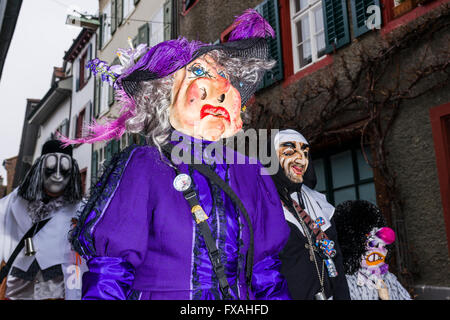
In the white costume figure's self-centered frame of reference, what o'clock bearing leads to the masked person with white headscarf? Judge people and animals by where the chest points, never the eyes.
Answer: The masked person with white headscarf is roughly at 10 o'clock from the white costume figure.

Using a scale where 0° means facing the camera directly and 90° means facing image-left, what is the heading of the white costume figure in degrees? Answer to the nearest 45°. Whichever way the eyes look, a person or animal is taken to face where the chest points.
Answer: approximately 0°

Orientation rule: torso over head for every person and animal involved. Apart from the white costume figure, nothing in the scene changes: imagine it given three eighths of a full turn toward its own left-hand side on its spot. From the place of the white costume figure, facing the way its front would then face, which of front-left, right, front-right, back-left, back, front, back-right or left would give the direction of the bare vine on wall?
front-right
